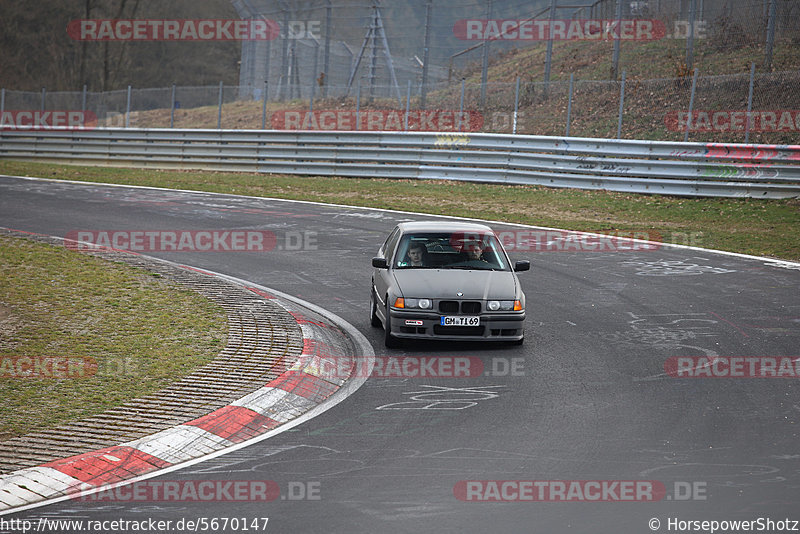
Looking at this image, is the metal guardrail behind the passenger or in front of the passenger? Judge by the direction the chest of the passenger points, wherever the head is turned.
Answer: behind

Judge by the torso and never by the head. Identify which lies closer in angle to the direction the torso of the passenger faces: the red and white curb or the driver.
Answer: the red and white curb

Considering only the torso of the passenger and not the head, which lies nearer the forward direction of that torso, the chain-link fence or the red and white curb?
the red and white curb

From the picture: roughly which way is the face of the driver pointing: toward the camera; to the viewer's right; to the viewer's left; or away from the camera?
toward the camera

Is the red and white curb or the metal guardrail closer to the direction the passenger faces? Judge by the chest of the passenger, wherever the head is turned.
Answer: the red and white curb

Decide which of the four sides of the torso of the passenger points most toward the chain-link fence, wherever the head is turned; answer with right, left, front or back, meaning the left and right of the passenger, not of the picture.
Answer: back

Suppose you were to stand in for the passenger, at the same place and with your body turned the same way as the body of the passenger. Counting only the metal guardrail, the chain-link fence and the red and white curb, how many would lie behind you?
2

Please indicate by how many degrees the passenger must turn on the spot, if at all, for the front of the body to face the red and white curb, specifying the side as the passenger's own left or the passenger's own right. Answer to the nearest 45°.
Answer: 0° — they already face it

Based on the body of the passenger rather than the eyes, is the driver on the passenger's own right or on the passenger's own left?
on the passenger's own left

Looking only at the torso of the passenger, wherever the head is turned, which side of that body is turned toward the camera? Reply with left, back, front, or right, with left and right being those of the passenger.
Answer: front
